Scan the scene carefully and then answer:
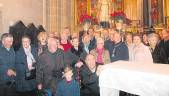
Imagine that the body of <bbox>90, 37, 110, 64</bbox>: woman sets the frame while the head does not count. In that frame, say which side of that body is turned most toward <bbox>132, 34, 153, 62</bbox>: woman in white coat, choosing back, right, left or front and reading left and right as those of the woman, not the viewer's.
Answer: left

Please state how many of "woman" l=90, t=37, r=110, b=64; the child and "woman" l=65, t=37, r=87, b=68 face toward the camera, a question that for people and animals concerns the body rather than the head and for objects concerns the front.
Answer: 3

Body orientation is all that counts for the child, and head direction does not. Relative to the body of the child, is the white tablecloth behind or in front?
in front

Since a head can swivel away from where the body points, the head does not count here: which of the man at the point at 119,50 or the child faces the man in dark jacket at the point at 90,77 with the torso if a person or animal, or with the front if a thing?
the man

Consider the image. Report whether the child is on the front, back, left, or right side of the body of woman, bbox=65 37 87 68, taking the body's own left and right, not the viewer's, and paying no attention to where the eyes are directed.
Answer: front

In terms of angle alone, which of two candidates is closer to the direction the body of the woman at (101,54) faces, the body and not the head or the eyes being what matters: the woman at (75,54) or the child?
the child

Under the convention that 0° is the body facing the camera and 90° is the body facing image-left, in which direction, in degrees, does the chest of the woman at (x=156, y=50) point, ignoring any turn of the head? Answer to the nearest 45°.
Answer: approximately 45°

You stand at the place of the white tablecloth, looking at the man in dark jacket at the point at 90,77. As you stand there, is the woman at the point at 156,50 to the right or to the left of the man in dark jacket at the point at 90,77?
right

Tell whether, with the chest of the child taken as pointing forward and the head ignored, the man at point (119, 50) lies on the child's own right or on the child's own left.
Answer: on the child's own left

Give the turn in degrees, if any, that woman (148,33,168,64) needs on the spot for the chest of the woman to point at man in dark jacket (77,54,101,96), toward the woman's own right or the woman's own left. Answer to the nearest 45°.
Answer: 0° — they already face them

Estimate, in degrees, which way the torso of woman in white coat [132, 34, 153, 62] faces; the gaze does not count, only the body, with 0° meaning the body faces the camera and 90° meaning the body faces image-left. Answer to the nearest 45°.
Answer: approximately 45°
